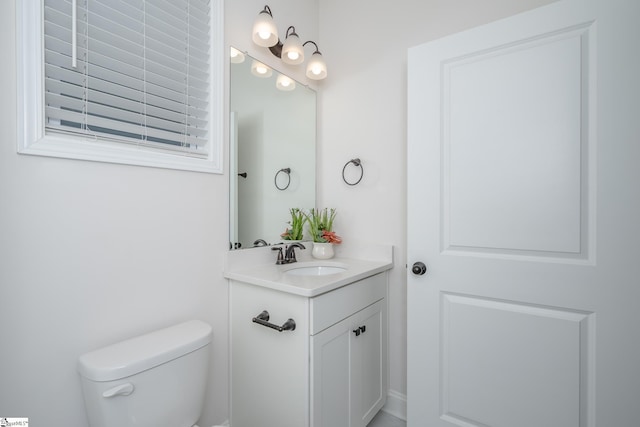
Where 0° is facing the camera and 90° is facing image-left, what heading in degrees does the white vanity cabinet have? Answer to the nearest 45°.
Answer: approximately 315°

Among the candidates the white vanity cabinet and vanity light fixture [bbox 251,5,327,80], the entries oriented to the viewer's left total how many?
0

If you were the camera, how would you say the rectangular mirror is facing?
facing the viewer and to the right of the viewer

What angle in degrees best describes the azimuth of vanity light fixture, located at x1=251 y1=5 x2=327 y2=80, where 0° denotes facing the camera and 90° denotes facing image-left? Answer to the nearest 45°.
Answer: approximately 315°
